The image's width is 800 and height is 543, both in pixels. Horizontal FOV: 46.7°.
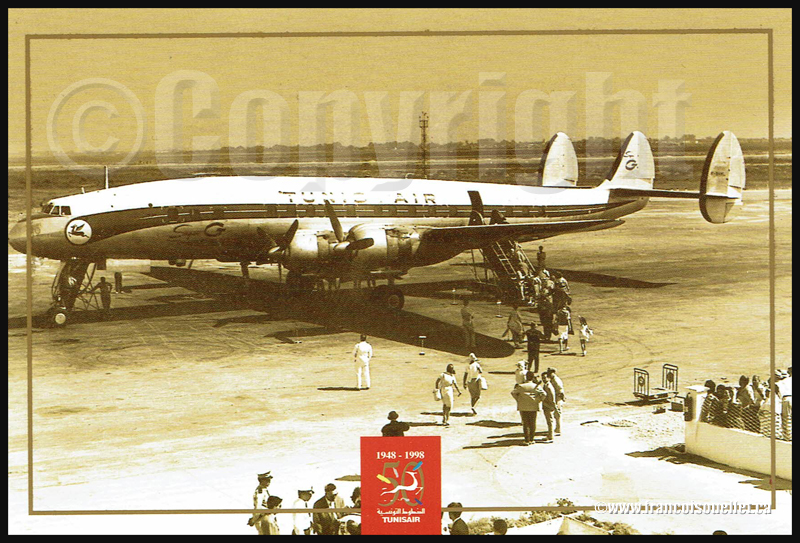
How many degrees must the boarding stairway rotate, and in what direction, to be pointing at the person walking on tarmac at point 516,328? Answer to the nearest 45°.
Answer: approximately 45° to its right
